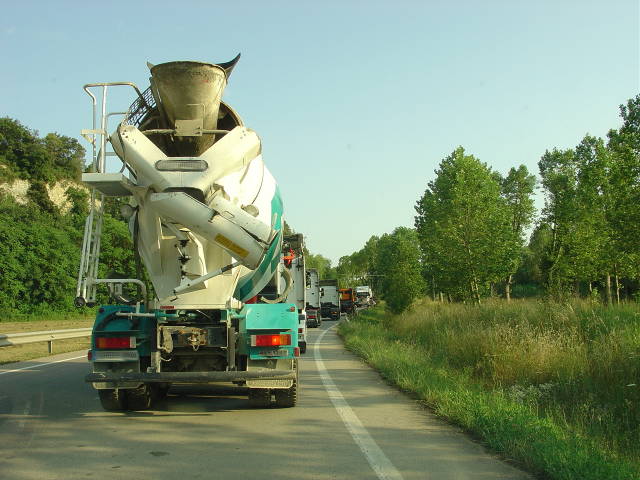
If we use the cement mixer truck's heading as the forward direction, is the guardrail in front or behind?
in front

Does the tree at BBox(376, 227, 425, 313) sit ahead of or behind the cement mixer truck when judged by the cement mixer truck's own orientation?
ahead

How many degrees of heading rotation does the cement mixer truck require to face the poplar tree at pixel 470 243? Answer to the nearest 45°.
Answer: approximately 45° to its right

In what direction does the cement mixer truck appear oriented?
away from the camera
